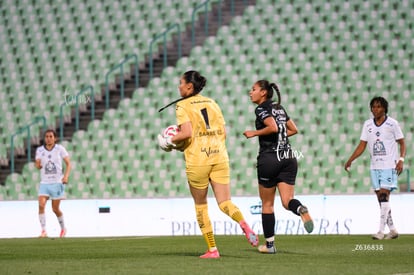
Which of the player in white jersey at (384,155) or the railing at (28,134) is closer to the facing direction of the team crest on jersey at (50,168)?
the player in white jersey

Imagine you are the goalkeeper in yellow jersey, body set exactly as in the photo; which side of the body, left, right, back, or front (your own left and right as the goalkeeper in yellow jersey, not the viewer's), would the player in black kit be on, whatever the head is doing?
right

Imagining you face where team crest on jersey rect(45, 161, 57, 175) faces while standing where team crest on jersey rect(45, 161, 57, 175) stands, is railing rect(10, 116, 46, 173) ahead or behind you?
behind

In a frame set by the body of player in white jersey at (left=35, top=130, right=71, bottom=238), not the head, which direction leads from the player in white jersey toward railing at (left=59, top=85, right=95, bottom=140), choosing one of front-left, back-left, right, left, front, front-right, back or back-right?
back

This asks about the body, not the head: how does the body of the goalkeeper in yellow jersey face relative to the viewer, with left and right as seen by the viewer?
facing away from the viewer and to the left of the viewer

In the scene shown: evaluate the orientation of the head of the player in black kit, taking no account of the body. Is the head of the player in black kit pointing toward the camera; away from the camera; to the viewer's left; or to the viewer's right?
to the viewer's left

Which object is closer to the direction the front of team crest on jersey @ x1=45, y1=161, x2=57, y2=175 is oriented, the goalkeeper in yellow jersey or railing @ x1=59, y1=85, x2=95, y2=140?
the goalkeeper in yellow jersey

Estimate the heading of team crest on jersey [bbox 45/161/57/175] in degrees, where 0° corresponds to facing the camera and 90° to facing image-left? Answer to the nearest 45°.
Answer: approximately 0°
